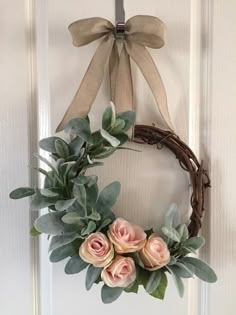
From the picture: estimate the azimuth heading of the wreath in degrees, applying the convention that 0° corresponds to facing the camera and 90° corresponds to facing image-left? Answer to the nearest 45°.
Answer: approximately 0°
